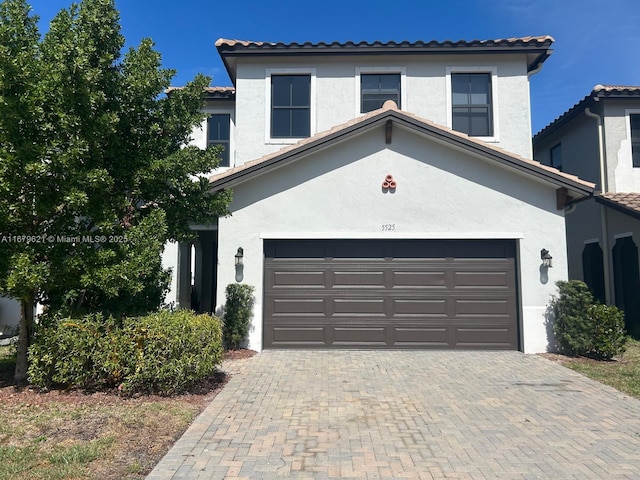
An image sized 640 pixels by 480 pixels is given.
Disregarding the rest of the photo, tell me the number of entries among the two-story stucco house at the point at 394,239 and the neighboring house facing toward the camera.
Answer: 2

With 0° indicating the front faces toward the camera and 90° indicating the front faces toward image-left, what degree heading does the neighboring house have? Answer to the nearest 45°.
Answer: approximately 0°

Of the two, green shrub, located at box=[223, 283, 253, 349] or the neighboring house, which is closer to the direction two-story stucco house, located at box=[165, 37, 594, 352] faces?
the green shrub

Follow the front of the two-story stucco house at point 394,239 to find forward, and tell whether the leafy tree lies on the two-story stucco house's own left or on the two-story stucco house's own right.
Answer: on the two-story stucco house's own right

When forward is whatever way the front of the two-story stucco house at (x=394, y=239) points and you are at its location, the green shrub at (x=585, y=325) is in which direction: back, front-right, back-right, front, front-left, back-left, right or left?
left

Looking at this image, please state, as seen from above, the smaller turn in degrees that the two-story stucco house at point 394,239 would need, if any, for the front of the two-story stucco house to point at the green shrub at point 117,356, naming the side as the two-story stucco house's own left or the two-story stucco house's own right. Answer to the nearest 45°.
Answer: approximately 45° to the two-story stucco house's own right

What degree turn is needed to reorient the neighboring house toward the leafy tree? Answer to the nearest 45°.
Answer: approximately 45° to its right

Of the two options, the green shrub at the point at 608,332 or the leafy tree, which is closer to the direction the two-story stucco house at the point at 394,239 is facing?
the leafy tree

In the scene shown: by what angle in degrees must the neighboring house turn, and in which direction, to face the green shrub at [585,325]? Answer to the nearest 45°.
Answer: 0° — it already faces it

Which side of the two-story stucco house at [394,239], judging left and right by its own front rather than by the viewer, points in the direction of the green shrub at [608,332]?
left
